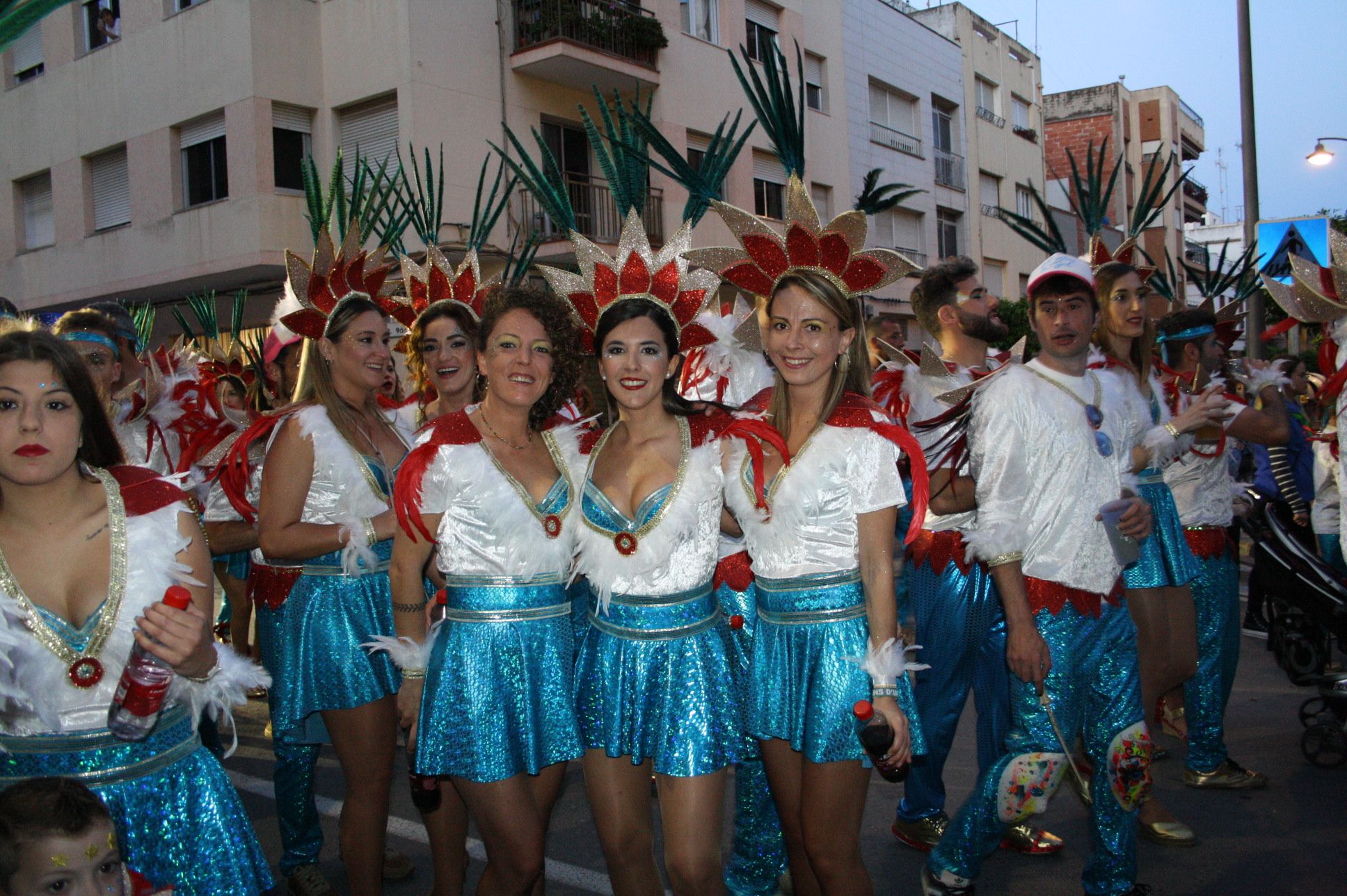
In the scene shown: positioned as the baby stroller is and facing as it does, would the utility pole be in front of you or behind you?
behind

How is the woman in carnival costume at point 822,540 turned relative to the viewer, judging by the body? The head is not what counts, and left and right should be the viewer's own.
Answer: facing the viewer and to the left of the viewer

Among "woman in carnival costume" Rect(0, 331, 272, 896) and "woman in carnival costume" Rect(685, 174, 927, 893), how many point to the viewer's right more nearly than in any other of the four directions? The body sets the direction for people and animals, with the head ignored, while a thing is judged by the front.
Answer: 0

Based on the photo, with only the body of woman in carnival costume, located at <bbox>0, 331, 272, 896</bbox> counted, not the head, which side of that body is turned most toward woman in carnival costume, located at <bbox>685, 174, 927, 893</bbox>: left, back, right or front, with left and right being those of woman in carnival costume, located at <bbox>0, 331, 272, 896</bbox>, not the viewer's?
left

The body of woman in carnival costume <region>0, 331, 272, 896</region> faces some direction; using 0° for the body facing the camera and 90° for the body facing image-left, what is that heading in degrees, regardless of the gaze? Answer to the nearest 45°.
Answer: approximately 0°

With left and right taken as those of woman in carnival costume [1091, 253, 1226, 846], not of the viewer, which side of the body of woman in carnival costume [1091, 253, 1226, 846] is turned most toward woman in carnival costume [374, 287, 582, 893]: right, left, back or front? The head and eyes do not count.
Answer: right

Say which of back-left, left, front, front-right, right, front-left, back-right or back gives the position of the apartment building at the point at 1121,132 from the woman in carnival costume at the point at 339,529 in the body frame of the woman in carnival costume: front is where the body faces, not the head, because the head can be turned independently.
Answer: left

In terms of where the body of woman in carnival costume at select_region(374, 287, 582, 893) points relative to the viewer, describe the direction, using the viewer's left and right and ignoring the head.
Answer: facing the viewer and to the right of the viewer
